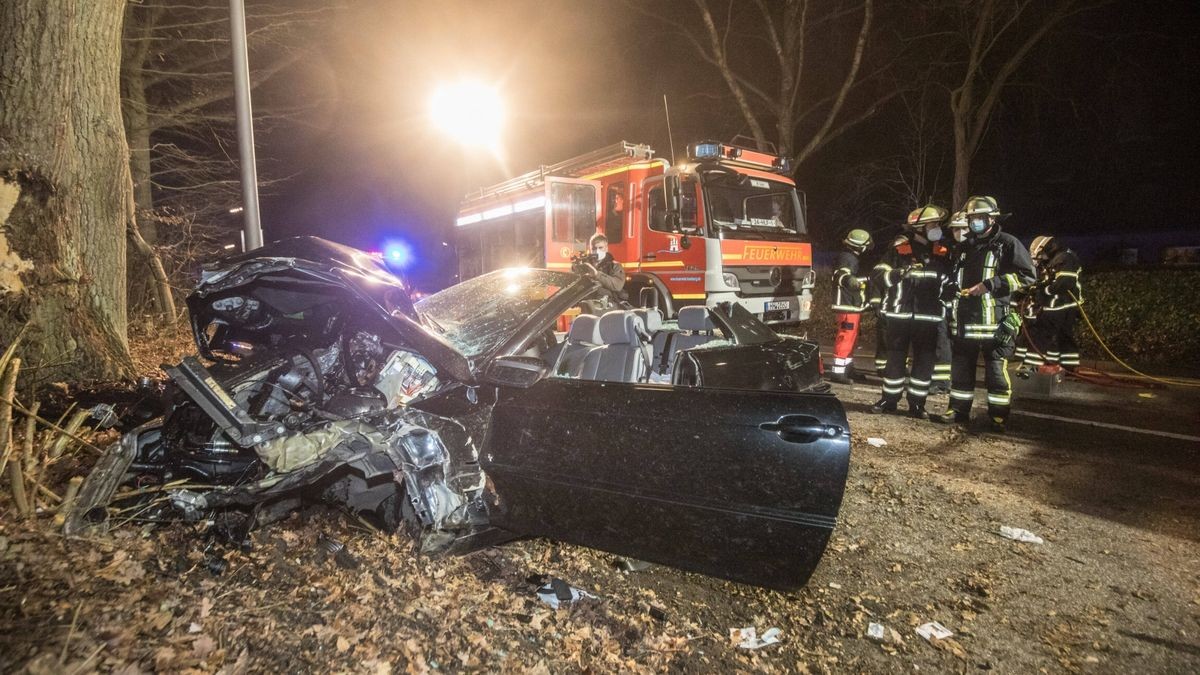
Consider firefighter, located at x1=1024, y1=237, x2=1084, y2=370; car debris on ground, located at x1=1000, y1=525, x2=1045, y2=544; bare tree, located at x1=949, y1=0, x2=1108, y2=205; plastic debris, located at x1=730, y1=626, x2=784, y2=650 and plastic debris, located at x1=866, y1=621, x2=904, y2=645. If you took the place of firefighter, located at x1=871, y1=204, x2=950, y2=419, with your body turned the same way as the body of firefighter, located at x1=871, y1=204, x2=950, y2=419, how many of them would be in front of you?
3

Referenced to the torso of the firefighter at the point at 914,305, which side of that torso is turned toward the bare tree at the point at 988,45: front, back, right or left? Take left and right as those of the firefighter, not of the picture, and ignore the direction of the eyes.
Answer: back

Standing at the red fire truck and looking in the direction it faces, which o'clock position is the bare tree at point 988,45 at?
The bare tree is roughly at 9 o'clock from the red fire truck.

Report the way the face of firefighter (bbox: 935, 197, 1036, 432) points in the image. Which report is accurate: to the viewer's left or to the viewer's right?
to the viewer's left

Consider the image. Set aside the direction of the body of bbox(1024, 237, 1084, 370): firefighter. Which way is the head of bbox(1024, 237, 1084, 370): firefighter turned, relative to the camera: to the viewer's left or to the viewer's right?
to the viewer's left

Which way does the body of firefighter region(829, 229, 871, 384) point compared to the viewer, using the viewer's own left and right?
facing to the right of the viewer

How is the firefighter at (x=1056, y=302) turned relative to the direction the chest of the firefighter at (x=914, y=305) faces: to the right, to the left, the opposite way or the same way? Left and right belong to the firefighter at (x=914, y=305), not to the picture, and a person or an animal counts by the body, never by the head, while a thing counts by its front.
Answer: to the right

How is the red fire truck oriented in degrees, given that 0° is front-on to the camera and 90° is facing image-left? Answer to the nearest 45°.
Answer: approximately 315°

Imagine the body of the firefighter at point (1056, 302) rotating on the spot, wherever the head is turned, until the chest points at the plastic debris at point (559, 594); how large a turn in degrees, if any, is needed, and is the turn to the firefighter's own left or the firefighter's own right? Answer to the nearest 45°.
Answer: approximately 90° to the firefighter's own left

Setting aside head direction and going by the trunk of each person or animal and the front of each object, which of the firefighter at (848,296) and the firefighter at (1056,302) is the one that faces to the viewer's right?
the firefighter at (848,296)
